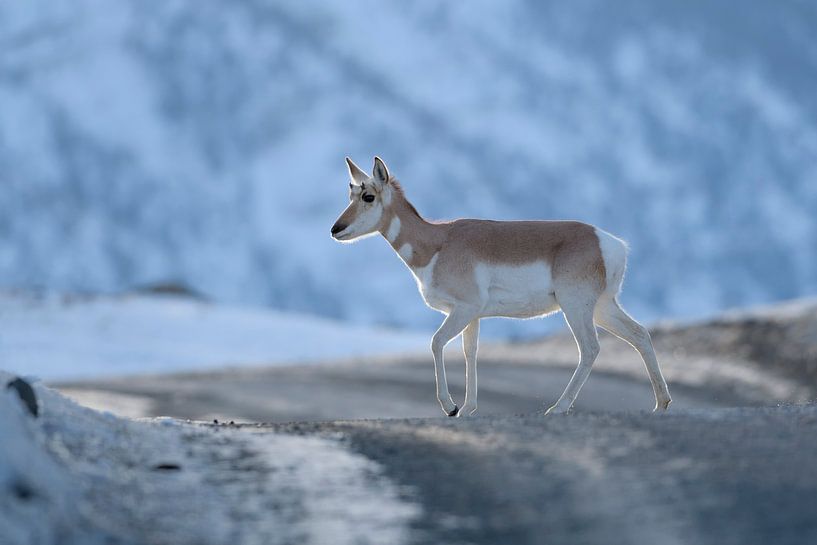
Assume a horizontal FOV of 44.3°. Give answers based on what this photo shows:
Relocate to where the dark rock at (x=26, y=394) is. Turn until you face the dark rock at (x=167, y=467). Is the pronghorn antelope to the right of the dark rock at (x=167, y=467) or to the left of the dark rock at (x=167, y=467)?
left

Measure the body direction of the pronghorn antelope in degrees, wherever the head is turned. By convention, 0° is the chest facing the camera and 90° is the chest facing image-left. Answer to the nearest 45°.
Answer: approximately 90°

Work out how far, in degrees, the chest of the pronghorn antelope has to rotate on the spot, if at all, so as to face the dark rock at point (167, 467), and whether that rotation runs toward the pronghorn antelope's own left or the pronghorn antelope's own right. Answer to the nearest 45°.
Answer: approximately 45° to the pronghorn antelope's own left

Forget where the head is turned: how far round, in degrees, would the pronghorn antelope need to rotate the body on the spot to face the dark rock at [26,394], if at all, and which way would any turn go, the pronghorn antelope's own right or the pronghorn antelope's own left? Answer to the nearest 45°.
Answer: approximately 45° to the pronghorn antelope's own left
